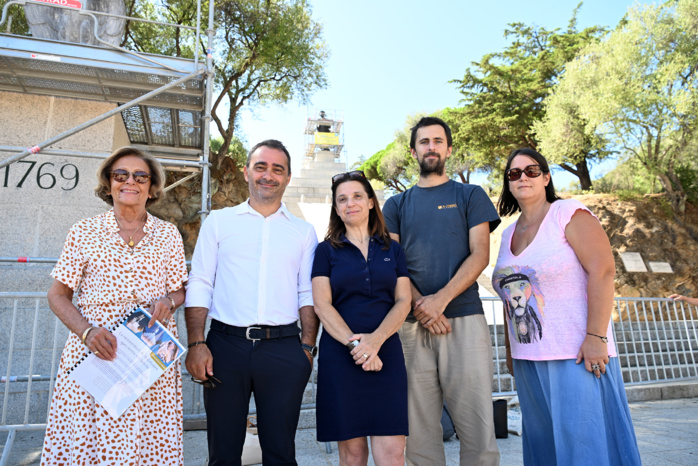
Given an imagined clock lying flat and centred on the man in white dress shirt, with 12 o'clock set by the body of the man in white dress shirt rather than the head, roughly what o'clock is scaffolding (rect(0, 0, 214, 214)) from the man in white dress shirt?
The scaffolding is roughly at 5 o'clock from the man in white dress shirt.

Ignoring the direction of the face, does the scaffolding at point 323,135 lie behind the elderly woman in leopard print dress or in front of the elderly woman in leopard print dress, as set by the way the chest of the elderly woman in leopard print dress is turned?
behind

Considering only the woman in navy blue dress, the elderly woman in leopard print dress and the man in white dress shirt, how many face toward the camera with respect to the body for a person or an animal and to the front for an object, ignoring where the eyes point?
3

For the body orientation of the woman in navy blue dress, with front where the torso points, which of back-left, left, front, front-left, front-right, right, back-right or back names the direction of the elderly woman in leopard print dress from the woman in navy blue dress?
right

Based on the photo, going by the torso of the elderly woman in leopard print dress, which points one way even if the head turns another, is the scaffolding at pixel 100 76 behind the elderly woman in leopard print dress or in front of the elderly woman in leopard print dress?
behind

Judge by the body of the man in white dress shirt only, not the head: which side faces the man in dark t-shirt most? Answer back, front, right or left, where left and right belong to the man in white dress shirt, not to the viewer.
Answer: left

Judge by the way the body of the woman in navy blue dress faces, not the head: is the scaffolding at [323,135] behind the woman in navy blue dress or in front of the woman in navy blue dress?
behind

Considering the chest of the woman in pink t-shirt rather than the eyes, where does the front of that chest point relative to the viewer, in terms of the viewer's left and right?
facing the viewer and to the left of the viewer

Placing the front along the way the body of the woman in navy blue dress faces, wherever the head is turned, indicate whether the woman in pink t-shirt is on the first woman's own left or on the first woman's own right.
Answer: on the first woman's own left

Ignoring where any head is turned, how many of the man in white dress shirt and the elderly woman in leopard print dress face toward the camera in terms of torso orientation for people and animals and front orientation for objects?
2

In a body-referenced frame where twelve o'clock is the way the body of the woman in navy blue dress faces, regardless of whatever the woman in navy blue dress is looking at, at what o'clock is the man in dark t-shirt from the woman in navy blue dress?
The man in dark t-shirt is roughly at 8 o'clock from the woman in navy blue dress.

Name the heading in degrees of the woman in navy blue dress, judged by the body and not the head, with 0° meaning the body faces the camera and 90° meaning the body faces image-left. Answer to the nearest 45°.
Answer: approximately 0°

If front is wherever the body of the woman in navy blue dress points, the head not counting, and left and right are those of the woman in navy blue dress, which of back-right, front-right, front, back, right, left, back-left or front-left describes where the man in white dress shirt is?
right

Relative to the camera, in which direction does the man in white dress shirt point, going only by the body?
toward the camera
